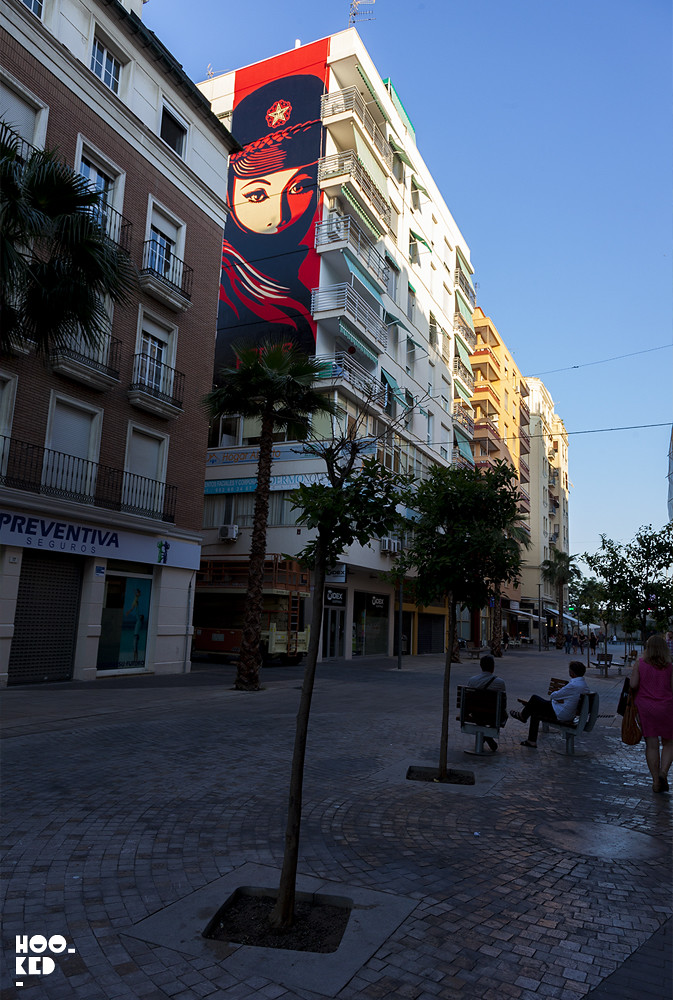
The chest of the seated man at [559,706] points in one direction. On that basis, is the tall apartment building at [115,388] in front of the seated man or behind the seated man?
in front

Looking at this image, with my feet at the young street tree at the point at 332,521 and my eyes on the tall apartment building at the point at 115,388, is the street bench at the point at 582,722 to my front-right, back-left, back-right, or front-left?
front-right

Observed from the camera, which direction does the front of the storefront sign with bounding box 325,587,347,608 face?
facing the viewer and to the right of the viewer

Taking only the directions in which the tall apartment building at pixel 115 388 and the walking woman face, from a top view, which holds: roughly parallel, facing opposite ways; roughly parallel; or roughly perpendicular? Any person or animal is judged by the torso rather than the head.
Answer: roughly perpendicular

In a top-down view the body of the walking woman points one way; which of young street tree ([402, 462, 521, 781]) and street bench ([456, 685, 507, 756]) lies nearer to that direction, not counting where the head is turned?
the street bench

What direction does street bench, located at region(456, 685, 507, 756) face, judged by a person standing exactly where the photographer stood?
facing away from the viewer

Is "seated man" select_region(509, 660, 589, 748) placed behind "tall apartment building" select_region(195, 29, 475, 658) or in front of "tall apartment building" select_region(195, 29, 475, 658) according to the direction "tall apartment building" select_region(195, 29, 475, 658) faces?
in front

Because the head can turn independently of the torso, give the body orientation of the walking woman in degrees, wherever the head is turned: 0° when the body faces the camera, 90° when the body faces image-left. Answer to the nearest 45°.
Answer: approximately 180°

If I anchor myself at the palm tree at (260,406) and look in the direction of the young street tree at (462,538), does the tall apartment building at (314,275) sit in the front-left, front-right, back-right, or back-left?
back-left

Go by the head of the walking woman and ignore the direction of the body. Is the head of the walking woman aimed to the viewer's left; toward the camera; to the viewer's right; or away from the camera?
away from the camera

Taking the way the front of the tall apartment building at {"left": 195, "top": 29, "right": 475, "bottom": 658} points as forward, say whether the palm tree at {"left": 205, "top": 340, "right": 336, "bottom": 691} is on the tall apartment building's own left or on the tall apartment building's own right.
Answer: on the tall apartment building's own right

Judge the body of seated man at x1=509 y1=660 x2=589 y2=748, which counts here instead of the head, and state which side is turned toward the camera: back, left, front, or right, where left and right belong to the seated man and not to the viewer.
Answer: left

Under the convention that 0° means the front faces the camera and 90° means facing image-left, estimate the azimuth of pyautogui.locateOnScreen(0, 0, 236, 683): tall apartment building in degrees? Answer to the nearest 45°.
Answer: approximately 315°
